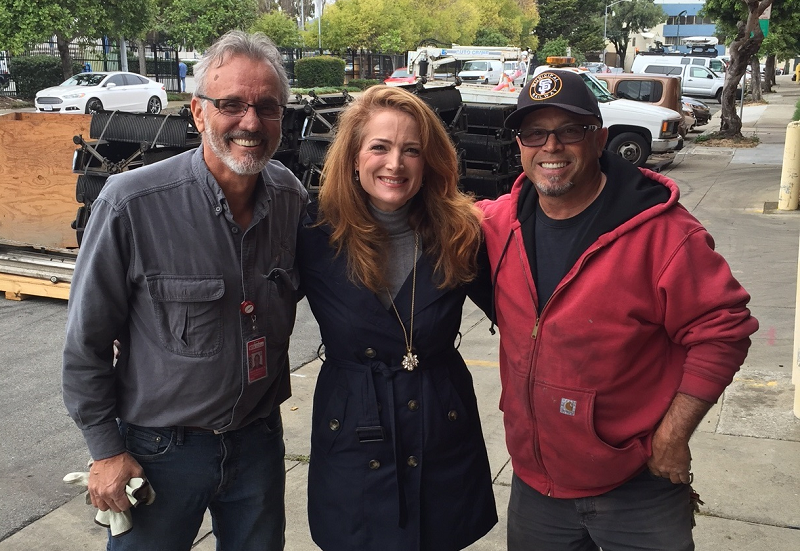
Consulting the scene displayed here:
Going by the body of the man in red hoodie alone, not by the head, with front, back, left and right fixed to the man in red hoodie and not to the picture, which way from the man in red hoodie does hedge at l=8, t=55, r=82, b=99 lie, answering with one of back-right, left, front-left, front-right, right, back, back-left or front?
right

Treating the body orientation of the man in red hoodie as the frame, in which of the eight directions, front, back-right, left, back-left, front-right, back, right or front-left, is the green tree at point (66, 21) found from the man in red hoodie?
right

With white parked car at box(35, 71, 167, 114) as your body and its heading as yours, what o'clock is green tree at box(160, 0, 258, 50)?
The green tree is roughly at 5 o'clock from the white parked car.

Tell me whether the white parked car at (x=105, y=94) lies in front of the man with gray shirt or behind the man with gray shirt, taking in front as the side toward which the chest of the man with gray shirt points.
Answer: behind

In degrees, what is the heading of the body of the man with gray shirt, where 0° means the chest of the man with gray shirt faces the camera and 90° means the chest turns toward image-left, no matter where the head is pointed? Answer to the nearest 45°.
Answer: approximately 315°

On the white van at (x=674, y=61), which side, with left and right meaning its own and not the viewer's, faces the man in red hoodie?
right

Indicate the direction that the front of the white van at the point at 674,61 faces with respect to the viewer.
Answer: facing to the right of the viewer

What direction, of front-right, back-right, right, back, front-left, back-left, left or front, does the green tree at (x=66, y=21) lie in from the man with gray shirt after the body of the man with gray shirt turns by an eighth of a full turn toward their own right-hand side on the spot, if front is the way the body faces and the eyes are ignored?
back

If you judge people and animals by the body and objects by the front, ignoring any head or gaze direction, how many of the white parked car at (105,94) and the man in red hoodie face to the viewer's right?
0

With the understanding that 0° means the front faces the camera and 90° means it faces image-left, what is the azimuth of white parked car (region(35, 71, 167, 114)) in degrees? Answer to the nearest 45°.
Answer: approximately 45°

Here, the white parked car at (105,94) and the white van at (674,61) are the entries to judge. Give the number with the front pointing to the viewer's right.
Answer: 1
